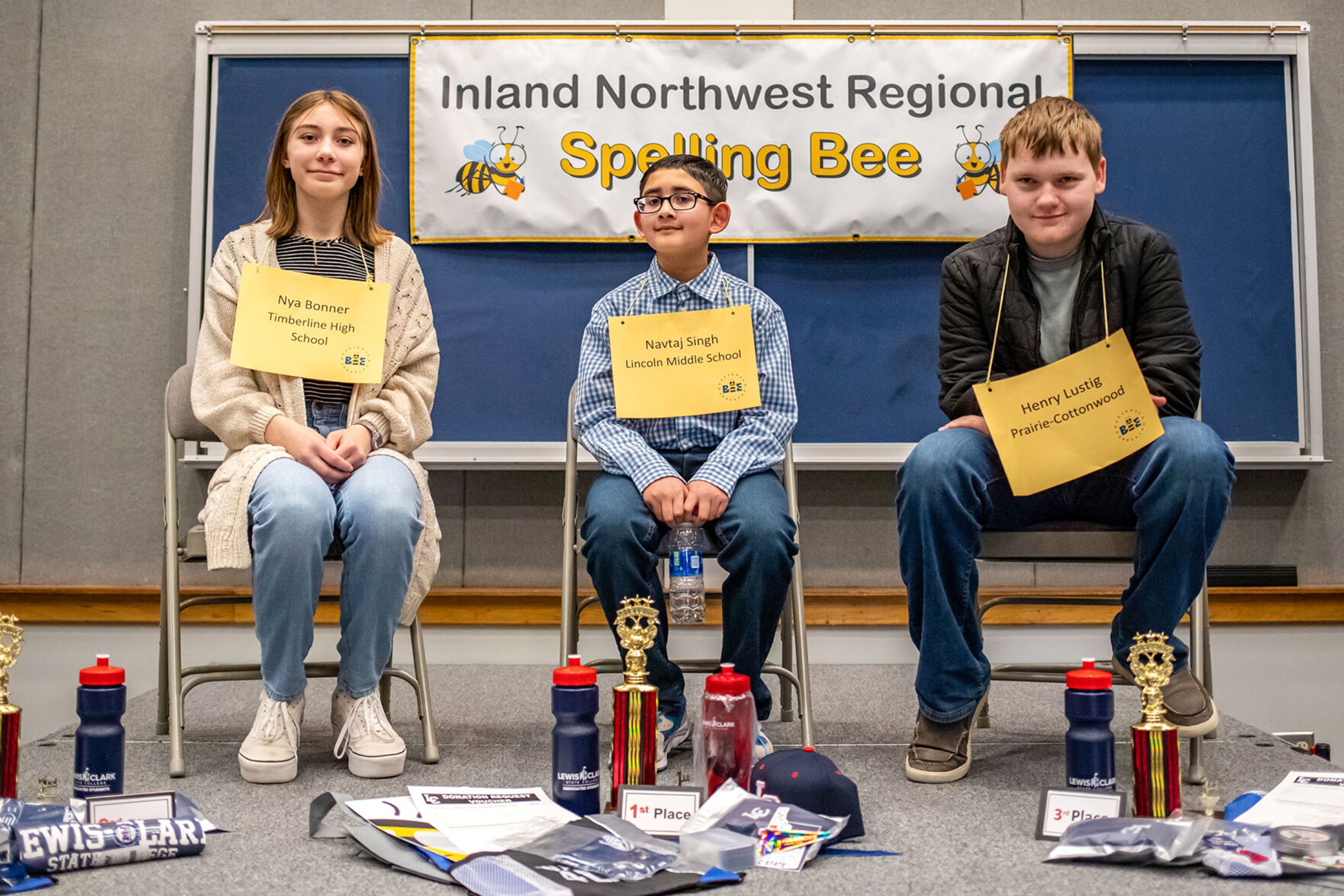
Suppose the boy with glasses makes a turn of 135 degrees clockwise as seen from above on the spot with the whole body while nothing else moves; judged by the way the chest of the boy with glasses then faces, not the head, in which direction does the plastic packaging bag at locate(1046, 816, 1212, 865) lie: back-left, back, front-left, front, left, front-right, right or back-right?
back

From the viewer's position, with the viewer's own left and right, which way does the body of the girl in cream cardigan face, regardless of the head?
facing the viewer

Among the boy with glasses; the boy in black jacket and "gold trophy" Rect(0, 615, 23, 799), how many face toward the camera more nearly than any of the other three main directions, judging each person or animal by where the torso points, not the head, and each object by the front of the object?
3

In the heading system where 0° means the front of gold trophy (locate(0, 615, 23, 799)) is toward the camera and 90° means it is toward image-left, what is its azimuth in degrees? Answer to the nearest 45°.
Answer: approximately 0°

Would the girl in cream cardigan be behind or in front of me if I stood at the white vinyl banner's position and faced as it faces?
in front

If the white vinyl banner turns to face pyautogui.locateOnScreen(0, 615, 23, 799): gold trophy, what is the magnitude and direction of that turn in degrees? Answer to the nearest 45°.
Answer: approximately 45° to its right

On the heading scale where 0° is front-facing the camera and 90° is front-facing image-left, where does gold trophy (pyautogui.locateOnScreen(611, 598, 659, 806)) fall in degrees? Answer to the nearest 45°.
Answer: approximately 0°

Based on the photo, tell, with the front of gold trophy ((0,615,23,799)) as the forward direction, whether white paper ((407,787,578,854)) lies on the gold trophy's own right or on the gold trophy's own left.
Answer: on the gold trophy's own left
